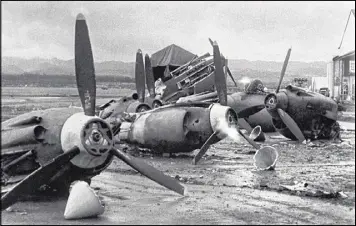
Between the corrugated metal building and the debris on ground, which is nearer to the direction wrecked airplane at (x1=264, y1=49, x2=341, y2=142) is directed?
the debris on ground

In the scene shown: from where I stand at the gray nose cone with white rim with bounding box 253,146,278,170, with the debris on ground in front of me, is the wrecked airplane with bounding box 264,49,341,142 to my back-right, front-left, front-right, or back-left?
back-left

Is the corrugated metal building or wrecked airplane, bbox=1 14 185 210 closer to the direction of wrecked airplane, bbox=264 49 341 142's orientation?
the wrecked airplane

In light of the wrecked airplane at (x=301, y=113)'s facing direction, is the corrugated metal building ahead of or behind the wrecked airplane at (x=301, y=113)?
behind

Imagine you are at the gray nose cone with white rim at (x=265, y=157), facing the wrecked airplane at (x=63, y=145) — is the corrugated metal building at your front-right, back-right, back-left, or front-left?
back-right

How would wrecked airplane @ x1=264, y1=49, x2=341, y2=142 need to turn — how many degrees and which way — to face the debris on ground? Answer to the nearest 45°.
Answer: approximately 45° to its left

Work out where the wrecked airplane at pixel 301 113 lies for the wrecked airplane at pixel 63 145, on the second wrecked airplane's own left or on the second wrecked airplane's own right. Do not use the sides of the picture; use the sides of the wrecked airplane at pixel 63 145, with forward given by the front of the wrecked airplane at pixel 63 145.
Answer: on the second wrecked airplane's own left

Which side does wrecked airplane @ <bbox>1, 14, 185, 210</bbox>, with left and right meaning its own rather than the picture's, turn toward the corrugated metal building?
left

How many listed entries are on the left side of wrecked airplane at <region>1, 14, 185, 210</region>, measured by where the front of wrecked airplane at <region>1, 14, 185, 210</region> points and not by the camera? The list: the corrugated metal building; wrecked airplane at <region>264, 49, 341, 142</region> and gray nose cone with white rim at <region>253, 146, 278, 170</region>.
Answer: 3
